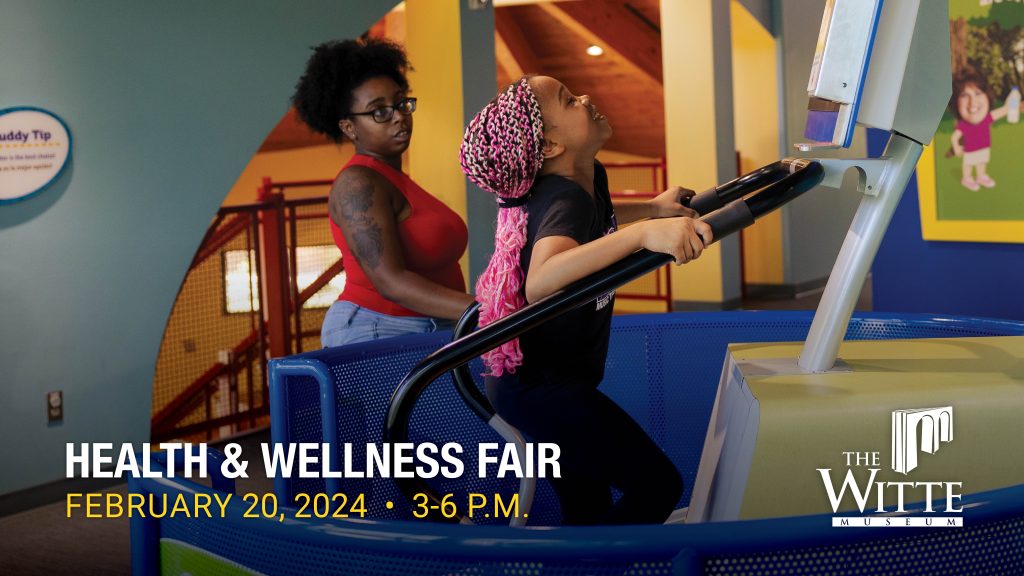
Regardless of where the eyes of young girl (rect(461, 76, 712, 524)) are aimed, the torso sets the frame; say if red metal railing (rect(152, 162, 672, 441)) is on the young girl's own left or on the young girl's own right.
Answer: on the young girl's own left

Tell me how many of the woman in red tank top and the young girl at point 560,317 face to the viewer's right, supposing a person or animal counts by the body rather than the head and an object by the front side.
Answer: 2

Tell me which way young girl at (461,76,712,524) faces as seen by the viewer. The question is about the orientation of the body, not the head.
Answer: to the viewer's right

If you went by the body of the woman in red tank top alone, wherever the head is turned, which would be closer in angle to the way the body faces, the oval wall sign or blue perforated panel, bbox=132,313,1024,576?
the blue perforated panel

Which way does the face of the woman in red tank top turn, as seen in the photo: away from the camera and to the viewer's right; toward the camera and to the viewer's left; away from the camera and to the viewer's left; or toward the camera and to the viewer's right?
toward the camera and to the viewer's right

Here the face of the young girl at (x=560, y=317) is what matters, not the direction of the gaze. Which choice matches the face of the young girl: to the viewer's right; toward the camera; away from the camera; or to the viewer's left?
to the viewer's right

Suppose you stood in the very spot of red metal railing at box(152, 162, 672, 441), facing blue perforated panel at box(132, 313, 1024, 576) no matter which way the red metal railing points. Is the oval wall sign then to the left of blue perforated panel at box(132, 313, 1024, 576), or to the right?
right

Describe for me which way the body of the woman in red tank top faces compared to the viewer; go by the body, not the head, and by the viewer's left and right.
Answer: facing to the right of the viewer
